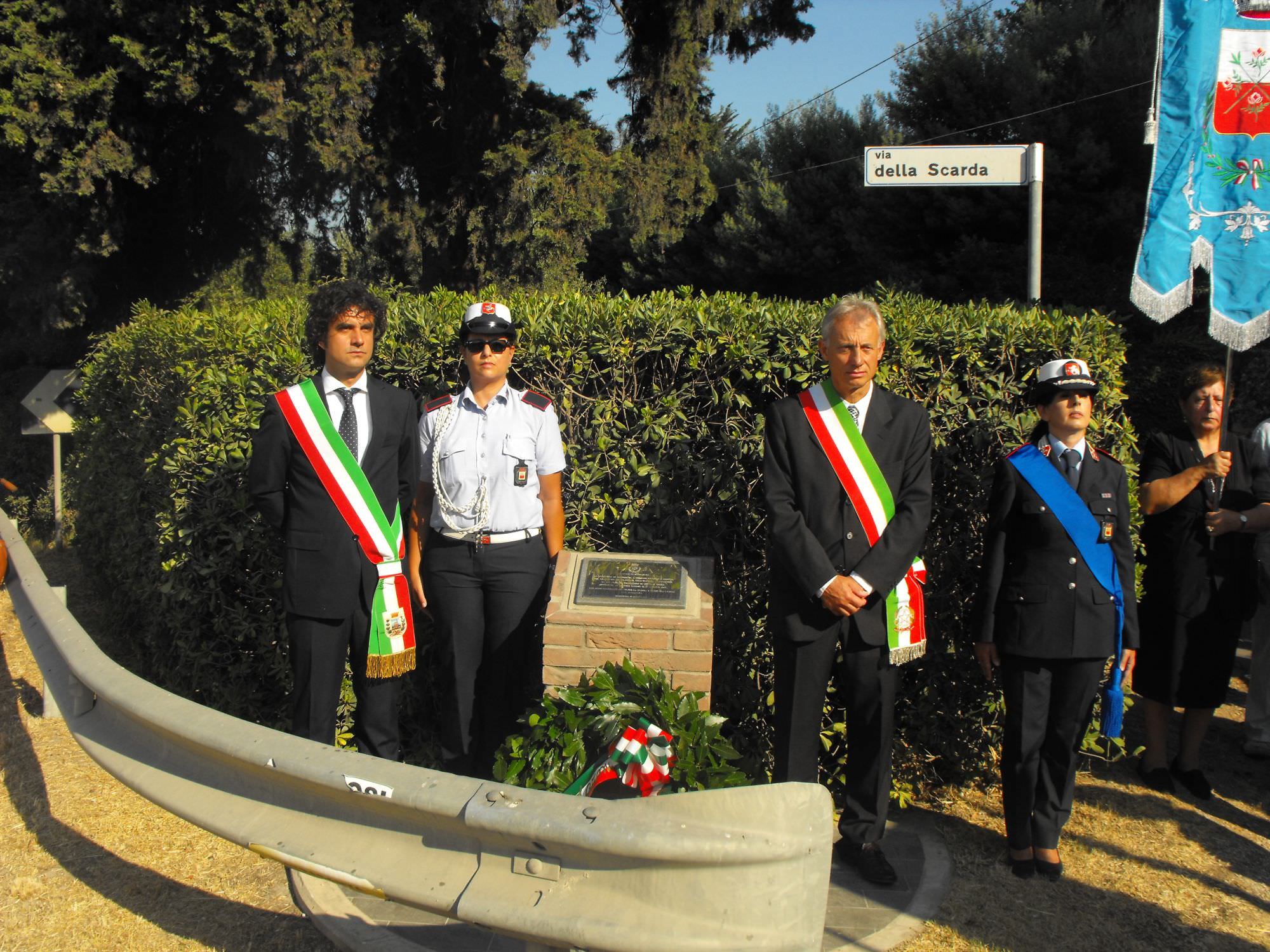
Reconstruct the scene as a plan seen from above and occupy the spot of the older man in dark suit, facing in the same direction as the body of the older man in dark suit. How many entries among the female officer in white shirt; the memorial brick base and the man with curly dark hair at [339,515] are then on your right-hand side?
3

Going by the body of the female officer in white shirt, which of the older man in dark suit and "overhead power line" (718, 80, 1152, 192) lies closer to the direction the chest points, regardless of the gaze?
the older man in dark suit

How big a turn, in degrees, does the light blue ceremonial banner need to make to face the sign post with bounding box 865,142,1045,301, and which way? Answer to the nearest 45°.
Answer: approximately 135° to its right

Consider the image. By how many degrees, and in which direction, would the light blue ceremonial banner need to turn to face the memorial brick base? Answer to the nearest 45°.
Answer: approximately 45° to its right

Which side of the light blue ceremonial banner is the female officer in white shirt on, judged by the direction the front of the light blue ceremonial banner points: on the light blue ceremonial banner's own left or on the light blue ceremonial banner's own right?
on the light blue ceremonial banner's own right

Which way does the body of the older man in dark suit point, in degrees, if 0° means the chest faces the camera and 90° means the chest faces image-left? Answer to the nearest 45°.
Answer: approximately 0°

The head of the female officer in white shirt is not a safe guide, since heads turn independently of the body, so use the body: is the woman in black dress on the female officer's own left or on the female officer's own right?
on the female officer's own left
